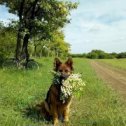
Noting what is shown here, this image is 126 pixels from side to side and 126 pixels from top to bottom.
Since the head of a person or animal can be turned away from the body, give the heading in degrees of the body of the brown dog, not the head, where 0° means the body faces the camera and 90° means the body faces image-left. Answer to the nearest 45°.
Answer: approximately 315°

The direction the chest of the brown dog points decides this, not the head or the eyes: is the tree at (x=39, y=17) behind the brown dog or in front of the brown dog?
behind
